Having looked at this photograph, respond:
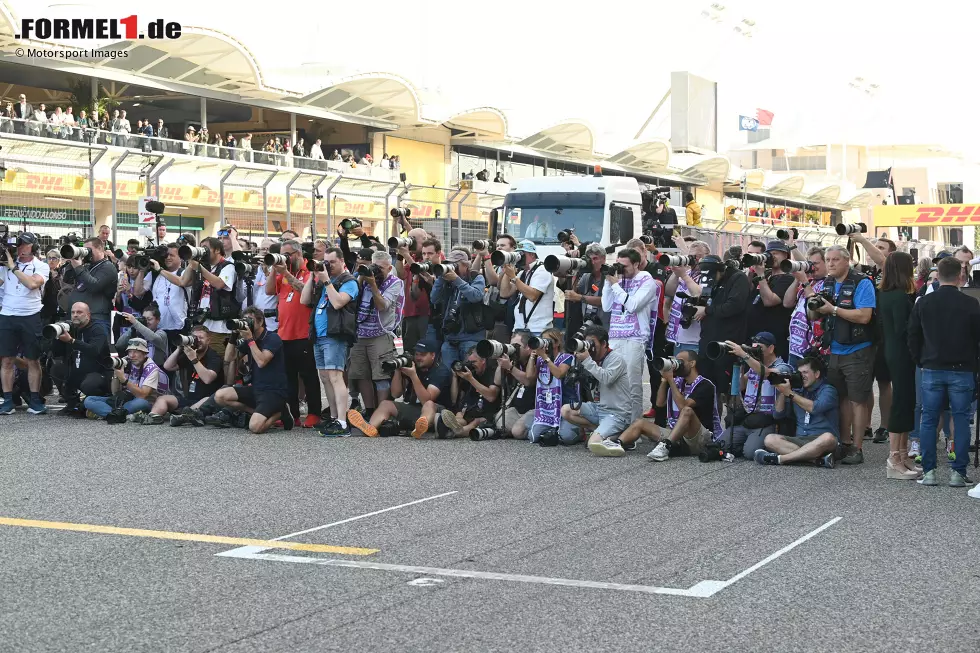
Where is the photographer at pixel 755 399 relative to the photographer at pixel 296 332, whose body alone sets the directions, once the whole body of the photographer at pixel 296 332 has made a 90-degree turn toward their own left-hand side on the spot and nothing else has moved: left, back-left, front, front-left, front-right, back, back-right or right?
front

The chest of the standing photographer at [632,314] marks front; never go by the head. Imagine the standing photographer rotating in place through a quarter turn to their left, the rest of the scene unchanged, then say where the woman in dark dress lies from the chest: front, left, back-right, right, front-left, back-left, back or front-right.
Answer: front

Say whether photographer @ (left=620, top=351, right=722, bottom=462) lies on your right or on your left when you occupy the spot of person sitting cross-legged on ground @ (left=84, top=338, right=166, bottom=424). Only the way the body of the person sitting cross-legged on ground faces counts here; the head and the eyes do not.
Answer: on your left

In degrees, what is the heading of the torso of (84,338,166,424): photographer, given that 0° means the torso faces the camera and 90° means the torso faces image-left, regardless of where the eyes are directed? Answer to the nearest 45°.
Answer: approximately 45°

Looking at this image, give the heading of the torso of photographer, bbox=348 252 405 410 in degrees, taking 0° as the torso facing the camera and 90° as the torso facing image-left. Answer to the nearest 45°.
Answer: approximately 45°

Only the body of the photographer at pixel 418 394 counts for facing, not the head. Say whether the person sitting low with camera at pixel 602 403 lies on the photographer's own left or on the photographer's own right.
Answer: on the photographer's own left

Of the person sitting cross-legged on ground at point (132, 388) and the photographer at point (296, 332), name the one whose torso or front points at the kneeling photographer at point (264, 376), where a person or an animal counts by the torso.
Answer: the photographer

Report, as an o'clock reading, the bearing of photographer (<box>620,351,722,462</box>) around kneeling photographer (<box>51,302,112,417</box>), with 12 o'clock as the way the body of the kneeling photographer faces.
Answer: The photographer is roughly at 9 o'clock from the kneeling photographer.

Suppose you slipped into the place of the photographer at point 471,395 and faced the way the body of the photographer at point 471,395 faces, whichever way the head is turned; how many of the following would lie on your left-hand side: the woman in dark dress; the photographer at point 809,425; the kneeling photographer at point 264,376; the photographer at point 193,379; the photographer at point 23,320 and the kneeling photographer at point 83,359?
2
